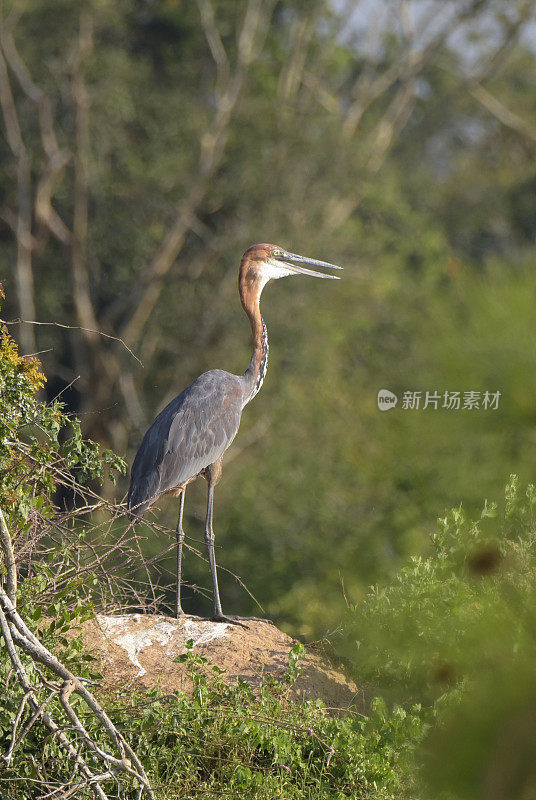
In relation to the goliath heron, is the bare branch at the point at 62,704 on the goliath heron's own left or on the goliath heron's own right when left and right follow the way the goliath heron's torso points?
on the goliath heron's own right

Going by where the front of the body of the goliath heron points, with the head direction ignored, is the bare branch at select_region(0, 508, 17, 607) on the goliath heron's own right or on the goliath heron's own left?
on the goliath heron's own right

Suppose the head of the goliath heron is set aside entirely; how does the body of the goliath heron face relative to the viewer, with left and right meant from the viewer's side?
facing to the right of the viewer

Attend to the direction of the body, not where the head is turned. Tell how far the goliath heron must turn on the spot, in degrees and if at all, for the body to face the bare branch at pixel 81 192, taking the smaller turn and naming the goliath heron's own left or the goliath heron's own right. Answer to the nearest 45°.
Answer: approximately 90° to the goliath heron's own left

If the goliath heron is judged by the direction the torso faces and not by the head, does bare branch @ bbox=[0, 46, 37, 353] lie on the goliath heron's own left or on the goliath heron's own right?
on the goliath heron's own left

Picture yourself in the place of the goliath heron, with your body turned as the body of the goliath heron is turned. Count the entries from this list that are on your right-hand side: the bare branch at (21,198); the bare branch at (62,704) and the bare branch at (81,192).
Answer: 1

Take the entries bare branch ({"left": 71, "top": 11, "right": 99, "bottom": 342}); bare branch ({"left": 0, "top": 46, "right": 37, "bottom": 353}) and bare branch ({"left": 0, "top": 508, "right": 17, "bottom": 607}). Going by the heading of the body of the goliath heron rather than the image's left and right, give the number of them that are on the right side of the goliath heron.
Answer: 1
